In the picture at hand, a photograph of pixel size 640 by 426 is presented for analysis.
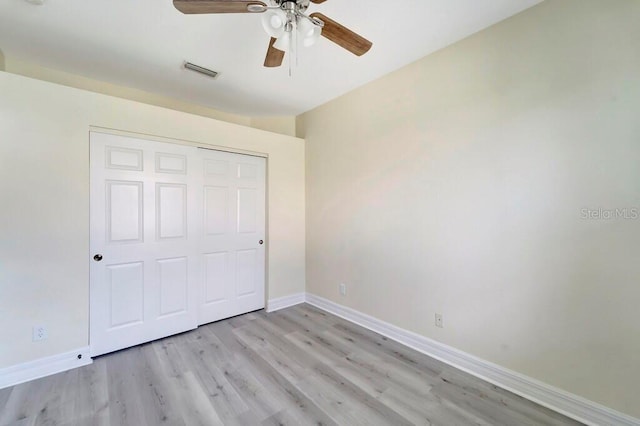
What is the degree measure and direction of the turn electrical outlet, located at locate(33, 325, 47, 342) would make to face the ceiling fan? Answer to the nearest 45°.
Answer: approximately 45° to its left

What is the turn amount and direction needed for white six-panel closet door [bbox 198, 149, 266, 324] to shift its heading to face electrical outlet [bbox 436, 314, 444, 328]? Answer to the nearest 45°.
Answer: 0° — it already faces it

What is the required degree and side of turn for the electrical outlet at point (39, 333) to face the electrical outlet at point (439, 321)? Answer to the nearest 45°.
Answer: approximately 45° to its left

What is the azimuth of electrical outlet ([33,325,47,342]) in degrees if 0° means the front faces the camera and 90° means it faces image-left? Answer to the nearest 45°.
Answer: approximately 0°

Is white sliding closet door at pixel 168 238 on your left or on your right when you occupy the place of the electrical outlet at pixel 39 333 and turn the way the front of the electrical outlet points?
on your left

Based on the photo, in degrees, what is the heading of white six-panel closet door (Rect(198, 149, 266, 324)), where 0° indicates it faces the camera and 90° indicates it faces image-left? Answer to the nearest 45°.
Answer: approximately 315°

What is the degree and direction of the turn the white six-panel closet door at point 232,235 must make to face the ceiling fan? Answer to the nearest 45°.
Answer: approximately 45° to its right

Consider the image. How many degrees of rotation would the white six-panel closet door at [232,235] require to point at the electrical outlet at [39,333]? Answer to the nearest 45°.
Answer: approximately 90° to its right
